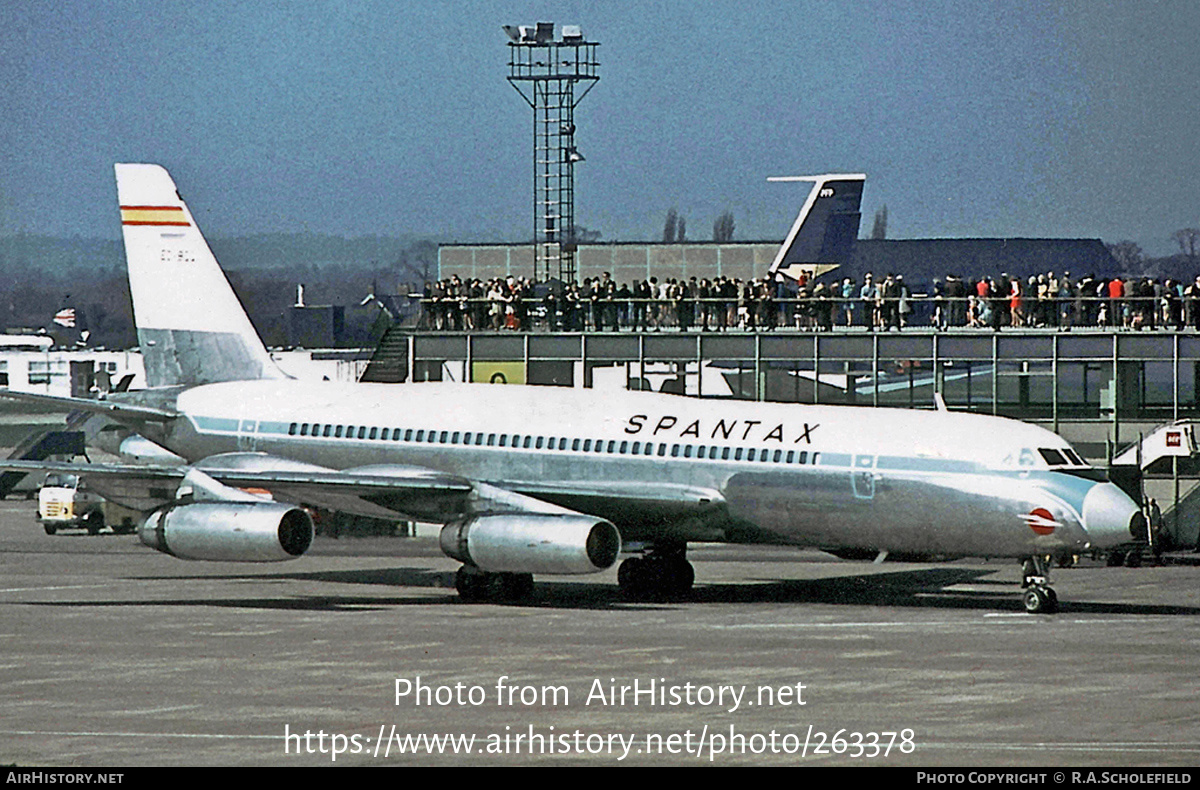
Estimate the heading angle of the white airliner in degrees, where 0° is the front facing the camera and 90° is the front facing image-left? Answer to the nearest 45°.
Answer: approximately 315°
